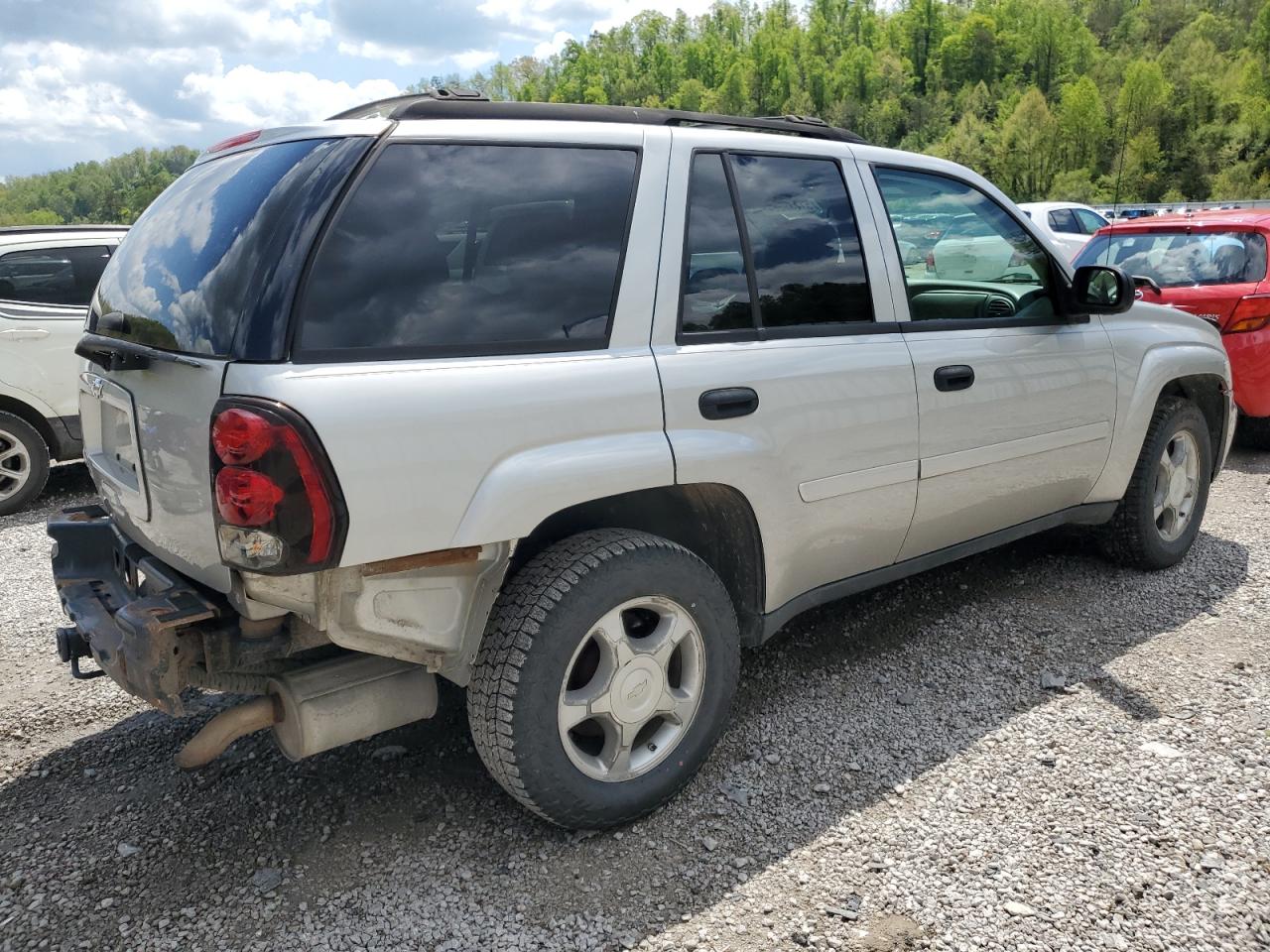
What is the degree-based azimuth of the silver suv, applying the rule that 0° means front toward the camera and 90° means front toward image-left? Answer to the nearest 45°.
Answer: approximately 225°

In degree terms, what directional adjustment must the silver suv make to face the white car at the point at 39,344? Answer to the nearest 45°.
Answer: approximately 90° to its left

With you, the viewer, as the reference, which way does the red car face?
facing away from the viewer and to the right of the viewer

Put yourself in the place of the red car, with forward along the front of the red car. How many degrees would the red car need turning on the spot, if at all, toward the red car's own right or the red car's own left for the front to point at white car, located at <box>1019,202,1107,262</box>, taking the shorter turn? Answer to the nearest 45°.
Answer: approximately 45° to the red car's own left
